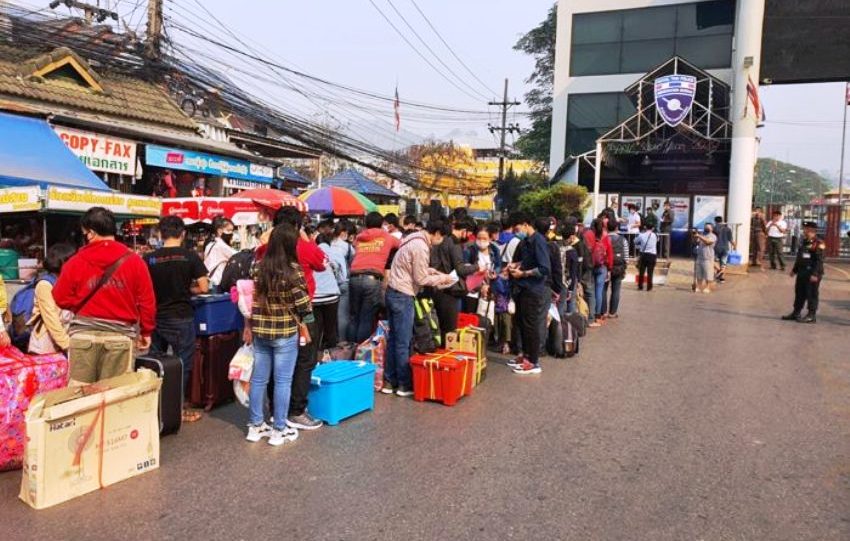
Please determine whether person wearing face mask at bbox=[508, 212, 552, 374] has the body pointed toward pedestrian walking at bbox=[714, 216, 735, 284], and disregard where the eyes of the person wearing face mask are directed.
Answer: no

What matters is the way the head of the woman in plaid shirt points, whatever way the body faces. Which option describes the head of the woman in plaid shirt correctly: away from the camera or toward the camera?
away from the camera

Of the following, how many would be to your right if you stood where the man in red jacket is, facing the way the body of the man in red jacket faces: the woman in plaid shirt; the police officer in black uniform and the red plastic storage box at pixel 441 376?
3

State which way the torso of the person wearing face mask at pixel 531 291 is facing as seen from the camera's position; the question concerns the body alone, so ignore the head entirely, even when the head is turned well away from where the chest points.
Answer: to the viewer's left

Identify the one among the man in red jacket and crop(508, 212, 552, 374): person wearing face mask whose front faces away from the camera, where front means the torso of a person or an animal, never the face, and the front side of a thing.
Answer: the man in red jacket

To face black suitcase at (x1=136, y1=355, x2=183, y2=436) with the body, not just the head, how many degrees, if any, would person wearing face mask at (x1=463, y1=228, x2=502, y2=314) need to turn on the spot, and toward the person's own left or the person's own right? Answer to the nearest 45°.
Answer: approximately 45° to the person's own right

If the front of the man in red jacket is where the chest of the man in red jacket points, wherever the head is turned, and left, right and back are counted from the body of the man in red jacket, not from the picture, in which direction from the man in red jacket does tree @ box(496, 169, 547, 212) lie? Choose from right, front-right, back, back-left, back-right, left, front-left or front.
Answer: front-right

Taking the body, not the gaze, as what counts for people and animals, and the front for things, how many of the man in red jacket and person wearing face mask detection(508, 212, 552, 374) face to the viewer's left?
1

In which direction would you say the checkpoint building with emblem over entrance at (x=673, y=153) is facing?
toward the camera

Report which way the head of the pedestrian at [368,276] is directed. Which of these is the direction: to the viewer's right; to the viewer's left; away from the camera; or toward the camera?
away from the camera

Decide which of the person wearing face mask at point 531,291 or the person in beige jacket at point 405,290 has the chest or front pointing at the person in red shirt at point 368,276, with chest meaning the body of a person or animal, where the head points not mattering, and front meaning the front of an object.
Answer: the person wearing face mask

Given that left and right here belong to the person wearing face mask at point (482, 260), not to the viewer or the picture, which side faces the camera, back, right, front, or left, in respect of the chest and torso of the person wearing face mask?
front

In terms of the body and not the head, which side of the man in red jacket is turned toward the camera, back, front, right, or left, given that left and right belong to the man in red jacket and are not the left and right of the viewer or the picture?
back

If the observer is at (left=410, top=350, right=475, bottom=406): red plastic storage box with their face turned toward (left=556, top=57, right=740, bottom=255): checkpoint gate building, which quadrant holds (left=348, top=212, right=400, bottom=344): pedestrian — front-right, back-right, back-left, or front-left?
front-left
